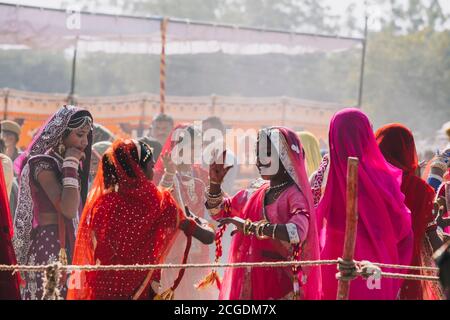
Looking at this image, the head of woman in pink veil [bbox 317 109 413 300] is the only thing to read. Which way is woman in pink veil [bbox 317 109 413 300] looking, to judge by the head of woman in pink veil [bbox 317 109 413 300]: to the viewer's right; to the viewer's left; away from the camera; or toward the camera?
away from the camera

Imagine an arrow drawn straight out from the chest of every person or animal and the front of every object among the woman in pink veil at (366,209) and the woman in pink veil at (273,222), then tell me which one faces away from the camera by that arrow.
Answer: the woman in pink veil at (366,209)

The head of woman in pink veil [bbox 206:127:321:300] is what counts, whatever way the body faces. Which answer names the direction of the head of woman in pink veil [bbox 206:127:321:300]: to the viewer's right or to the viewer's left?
to the viewer's left

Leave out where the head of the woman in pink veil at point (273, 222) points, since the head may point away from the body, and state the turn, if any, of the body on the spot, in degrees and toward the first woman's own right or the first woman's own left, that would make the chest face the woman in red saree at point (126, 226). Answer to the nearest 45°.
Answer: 0° — they already face them

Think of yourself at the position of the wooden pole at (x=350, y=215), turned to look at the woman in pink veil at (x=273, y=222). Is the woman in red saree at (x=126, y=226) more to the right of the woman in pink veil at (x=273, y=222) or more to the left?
left

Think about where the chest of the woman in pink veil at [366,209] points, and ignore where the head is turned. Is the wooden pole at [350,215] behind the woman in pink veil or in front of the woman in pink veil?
behind

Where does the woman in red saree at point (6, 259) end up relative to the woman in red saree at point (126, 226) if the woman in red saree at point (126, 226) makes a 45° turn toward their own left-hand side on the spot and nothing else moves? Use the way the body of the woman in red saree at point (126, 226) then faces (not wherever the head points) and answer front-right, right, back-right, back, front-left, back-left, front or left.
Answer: front-left

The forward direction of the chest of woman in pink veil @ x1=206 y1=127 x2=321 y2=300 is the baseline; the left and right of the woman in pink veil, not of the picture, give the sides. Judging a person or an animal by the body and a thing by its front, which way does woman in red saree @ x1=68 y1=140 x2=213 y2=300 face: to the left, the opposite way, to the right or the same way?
the opposite way

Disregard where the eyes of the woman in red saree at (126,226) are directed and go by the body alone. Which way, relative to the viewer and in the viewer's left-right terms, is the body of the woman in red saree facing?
facing away from the viewer and to the right of the viewer

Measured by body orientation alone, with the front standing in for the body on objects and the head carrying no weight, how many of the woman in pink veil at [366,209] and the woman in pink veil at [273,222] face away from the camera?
1

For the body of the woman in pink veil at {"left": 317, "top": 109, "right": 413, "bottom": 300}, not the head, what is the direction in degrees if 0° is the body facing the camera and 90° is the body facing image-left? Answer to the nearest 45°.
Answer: approximately 180°

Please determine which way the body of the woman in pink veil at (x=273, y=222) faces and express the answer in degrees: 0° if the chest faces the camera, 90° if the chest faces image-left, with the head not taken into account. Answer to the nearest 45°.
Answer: approximately 45°

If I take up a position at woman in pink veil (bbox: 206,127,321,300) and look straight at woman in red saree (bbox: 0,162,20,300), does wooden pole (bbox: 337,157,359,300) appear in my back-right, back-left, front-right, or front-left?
back-left
